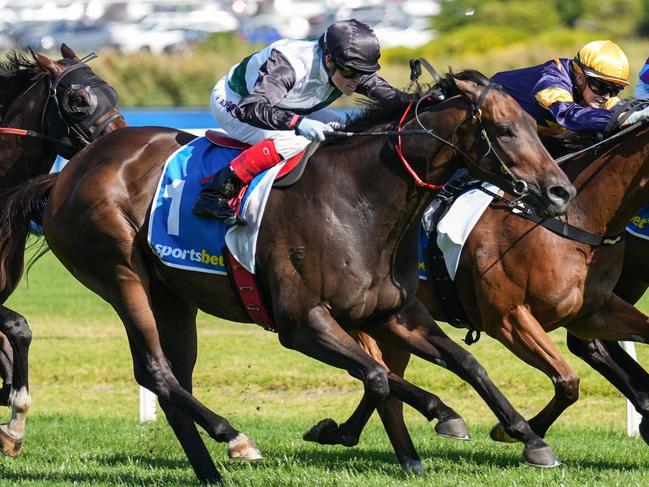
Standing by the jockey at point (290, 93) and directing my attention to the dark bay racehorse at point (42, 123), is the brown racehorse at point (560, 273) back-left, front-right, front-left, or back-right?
back-right

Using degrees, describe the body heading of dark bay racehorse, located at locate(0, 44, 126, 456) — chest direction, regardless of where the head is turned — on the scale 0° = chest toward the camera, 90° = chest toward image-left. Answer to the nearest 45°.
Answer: approximately 270°

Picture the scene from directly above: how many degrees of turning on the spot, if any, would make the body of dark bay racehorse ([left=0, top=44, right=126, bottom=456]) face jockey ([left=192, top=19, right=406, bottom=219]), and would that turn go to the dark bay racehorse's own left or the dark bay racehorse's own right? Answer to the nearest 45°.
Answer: approximately 45° to the dark bay racehorse's own right

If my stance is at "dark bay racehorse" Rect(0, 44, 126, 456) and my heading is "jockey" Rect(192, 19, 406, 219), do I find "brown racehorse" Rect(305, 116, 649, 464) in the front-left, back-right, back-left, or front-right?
front-left

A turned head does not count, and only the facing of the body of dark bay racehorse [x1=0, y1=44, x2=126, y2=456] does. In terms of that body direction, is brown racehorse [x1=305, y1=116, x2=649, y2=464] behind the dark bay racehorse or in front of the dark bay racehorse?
in front

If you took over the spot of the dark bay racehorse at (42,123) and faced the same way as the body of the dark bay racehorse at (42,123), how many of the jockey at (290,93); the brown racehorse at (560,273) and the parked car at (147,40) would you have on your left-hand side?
1

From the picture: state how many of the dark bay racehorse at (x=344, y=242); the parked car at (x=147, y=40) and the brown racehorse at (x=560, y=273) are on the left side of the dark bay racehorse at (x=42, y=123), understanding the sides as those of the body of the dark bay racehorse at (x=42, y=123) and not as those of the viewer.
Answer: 1

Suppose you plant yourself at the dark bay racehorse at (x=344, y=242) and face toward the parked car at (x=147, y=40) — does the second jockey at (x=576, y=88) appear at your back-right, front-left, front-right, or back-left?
front-right

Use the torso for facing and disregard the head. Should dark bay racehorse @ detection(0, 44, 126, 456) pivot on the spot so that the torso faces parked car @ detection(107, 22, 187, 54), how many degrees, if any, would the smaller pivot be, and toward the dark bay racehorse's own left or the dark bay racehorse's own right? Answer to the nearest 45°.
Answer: approximately 90° to the dark bay racehorse's own left

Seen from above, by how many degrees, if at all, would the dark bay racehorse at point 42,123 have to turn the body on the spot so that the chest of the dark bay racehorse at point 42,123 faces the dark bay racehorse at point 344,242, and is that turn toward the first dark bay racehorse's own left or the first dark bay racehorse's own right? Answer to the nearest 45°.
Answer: approximately 45° to the first dark bay racehorse's own right
